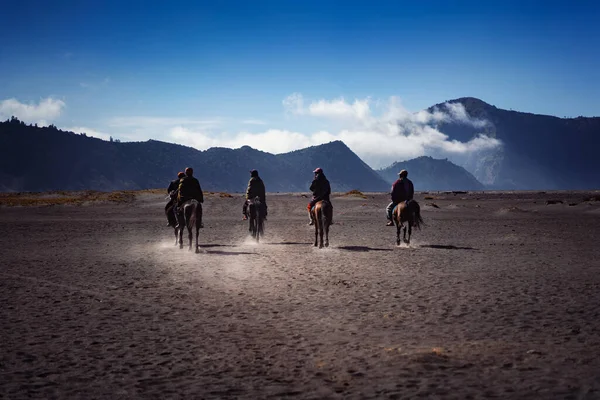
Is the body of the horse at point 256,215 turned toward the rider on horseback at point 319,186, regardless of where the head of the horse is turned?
no

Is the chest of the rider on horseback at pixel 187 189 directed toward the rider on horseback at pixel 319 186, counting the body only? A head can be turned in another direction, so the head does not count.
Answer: no

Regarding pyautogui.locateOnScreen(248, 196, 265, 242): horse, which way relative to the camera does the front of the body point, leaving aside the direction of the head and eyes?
away from the camera

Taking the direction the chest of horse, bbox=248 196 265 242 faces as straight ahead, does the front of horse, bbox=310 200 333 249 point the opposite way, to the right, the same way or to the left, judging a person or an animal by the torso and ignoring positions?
the same way

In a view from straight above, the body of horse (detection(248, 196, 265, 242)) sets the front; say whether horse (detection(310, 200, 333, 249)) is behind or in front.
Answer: behind

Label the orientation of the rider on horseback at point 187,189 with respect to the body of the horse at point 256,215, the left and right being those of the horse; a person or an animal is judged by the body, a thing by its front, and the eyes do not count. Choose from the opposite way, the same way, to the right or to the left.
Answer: the same way

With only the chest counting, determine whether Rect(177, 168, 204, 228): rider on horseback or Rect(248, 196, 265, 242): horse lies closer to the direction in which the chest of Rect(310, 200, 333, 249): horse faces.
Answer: the horse

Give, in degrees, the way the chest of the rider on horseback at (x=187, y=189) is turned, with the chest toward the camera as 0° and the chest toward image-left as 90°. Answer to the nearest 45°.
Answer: approximately 180°

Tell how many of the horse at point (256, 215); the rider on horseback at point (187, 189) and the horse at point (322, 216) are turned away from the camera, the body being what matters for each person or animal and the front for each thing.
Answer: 3

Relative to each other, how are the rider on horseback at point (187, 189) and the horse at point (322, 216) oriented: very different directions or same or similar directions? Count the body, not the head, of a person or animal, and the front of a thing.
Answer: same or similar directions

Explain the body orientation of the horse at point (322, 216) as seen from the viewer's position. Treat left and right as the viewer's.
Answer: facing away from the viewer

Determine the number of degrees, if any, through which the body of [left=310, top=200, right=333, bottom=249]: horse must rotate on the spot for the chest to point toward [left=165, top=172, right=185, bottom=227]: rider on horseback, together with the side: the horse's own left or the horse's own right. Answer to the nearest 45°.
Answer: approximately 90° to the horse's own left

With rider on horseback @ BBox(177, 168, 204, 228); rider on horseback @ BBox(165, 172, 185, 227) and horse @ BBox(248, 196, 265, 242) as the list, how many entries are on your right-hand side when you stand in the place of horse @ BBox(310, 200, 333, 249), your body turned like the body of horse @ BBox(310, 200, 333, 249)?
0

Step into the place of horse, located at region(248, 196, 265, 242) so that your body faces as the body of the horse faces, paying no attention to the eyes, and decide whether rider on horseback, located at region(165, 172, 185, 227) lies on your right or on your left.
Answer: on your left

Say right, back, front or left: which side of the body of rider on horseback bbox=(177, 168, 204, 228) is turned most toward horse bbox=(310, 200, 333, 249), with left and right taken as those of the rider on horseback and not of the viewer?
right

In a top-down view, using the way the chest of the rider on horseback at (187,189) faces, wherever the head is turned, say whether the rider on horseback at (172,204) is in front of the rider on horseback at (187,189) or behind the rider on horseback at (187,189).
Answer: in front

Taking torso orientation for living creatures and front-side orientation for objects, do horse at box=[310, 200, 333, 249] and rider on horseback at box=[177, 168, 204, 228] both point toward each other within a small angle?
no
